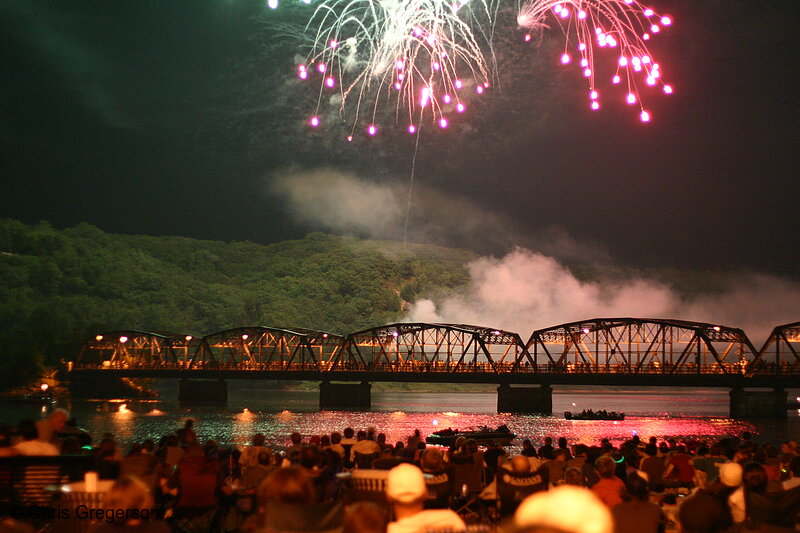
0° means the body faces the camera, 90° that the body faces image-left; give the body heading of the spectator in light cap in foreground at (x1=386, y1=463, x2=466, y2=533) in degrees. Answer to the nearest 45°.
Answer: approximately 180°

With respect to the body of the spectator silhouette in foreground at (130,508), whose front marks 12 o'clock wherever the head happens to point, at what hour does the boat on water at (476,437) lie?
The boat on water is roughly at 1 o'clock from the spectator silhouette in foreground.

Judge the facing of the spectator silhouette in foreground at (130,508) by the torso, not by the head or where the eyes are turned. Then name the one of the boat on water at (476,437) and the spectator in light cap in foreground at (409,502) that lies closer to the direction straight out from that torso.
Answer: the boat on water

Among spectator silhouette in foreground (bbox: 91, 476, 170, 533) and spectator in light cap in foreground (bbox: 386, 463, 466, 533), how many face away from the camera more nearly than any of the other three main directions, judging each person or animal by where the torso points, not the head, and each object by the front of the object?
2

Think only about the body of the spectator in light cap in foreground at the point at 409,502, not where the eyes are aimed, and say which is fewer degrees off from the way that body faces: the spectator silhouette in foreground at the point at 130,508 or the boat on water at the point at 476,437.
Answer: the boat on water

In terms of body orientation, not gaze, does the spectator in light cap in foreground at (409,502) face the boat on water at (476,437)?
yes

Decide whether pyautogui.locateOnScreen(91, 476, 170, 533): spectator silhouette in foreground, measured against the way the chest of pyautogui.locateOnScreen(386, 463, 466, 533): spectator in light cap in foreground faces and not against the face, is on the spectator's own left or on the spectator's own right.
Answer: on the spectator's own left

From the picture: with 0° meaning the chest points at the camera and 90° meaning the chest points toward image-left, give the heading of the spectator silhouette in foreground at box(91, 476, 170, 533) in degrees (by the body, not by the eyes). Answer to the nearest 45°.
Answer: approximately 180°
